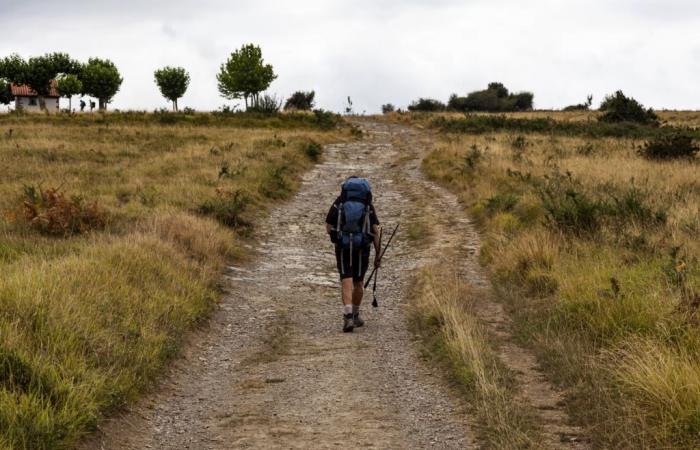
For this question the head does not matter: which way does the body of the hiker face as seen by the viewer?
away from the camera

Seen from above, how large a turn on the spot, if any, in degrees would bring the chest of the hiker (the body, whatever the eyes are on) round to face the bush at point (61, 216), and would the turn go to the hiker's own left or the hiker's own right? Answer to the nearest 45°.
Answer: approximately 45° to the hiker's own left

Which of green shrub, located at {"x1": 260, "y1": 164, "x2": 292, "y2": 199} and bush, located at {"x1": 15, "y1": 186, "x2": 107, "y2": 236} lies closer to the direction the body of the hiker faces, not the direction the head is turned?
the green shrub

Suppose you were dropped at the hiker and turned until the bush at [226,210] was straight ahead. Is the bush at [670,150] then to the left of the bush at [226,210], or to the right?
right

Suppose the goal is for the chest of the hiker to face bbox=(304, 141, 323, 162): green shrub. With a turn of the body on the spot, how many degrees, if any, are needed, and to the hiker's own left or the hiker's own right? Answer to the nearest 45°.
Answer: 0° — they already face it

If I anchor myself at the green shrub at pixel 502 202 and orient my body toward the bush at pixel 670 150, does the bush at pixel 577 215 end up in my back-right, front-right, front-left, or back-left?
back-right

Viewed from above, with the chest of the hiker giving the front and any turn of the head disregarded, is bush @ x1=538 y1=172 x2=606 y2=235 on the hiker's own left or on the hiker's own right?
on the hiker's own right

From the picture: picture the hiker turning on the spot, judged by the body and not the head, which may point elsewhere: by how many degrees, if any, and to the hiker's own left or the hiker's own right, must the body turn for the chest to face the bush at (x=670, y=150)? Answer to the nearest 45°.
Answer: approximately 45° to the hiker's own right
